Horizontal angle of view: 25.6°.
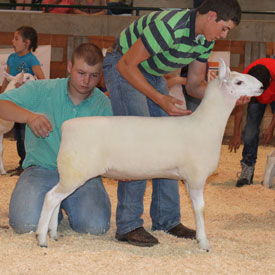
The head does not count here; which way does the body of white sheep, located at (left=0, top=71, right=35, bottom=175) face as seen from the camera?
to the viewer's right

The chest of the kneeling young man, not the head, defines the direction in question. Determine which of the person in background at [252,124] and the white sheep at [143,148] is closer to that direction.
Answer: the white sheep

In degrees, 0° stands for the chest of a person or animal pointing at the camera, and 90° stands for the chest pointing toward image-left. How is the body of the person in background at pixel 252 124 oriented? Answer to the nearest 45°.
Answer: approximately 45°

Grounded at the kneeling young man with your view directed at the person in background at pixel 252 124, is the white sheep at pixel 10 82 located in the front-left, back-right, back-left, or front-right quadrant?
front-left

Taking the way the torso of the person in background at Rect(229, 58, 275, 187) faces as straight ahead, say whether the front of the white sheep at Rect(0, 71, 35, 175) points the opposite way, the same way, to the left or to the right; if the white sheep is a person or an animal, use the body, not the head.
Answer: the opposite way

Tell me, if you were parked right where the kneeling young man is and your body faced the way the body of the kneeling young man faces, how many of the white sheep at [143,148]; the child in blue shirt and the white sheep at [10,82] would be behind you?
2

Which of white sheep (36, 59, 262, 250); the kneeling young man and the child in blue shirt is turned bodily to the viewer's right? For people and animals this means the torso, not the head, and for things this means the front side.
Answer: the white sheep

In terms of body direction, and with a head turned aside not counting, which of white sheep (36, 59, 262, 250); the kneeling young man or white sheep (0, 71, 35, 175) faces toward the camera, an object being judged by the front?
the kneeling young man

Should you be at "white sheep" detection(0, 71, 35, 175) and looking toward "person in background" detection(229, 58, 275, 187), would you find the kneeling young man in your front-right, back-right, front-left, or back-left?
front-right

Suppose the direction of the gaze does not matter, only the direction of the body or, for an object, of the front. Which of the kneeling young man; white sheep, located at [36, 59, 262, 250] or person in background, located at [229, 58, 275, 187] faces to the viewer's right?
the white sheep

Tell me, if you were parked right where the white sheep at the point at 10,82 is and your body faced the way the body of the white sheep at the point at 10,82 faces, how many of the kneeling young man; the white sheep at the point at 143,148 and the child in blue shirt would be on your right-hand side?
2

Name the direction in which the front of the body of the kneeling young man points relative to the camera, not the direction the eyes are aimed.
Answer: toward the camera

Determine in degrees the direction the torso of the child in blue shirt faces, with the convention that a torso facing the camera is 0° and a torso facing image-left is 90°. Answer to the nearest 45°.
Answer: approximately 45°

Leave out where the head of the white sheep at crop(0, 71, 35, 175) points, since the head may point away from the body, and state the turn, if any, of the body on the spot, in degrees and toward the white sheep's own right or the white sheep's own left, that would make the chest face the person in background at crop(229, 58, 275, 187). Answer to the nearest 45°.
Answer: approximately 45° to the white sheep's own right

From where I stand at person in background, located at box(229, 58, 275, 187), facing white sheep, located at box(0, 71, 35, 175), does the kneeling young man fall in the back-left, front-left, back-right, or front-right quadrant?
front-left

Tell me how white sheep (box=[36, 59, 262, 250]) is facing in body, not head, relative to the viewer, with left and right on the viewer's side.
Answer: facing to the right of the viewer
